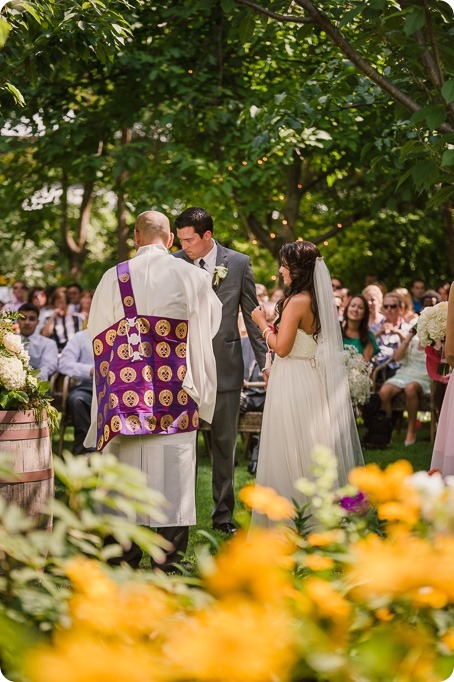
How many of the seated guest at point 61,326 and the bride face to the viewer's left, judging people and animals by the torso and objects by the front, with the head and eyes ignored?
1

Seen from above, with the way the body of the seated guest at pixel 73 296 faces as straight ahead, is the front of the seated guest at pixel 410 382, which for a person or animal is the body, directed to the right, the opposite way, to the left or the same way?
to the right

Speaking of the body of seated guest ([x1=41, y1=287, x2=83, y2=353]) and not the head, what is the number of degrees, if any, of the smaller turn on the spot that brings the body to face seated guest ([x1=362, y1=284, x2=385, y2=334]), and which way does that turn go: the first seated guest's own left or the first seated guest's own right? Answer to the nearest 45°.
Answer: approximately 90° to the first seated guest's own left

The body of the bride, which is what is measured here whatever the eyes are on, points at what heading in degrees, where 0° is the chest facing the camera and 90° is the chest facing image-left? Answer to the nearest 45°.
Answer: approximately 90°

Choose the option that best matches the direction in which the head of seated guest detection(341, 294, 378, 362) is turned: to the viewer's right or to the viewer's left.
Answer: to the viewer's left

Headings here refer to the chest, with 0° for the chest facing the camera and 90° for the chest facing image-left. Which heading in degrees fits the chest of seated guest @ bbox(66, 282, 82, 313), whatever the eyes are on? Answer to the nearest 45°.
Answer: approximately 0°

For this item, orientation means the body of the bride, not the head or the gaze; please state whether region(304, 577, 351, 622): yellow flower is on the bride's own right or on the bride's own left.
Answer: on the bride's own left

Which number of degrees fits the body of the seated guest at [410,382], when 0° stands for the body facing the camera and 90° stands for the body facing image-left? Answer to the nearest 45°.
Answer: approximately 45°

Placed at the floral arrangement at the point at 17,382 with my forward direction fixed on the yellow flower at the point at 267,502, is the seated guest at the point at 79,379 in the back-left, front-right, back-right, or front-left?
back-left
